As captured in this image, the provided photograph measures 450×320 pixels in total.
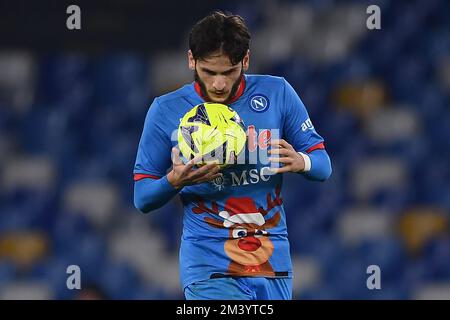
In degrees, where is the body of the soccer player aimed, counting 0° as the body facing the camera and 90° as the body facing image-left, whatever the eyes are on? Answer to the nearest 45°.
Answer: approximately 0°
